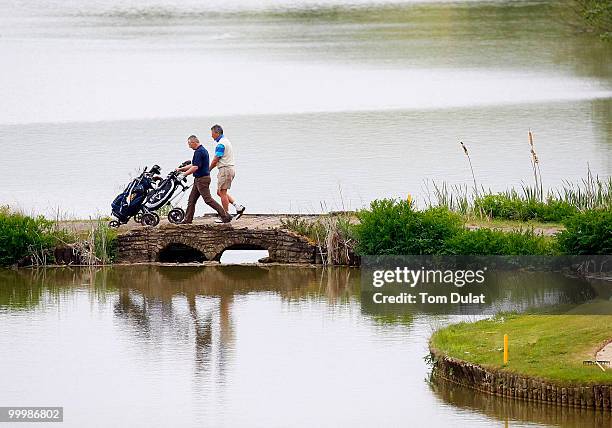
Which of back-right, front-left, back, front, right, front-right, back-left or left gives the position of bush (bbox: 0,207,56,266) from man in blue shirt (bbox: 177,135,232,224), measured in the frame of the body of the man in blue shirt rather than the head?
front

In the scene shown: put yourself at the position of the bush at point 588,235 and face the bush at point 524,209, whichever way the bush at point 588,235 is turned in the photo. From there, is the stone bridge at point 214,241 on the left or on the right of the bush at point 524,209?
left

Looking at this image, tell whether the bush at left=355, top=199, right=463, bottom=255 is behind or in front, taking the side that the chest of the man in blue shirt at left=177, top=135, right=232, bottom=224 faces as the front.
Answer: behind

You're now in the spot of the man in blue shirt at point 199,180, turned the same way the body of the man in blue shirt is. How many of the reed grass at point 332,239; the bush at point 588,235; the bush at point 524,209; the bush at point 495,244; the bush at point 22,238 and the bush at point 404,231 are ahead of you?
1

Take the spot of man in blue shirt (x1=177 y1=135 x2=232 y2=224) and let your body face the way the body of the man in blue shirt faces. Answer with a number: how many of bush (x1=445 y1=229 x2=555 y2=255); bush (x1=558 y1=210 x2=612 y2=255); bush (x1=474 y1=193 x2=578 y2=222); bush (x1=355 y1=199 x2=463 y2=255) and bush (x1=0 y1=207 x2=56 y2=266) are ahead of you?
1

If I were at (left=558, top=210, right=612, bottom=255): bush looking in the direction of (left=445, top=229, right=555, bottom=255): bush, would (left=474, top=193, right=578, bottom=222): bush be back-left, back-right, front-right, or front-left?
front-right

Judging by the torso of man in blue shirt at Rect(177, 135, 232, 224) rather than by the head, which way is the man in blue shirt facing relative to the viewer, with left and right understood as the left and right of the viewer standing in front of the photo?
facing to the left of the viewer

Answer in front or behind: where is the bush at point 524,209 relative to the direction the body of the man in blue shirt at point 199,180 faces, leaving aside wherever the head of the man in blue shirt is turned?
behind

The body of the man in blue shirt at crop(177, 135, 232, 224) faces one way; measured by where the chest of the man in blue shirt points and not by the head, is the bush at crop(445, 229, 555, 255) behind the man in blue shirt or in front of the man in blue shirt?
behind

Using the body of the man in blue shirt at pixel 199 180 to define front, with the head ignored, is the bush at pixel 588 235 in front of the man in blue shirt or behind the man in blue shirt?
behind

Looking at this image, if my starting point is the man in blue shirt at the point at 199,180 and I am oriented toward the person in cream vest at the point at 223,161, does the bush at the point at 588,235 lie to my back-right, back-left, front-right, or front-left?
front-right
